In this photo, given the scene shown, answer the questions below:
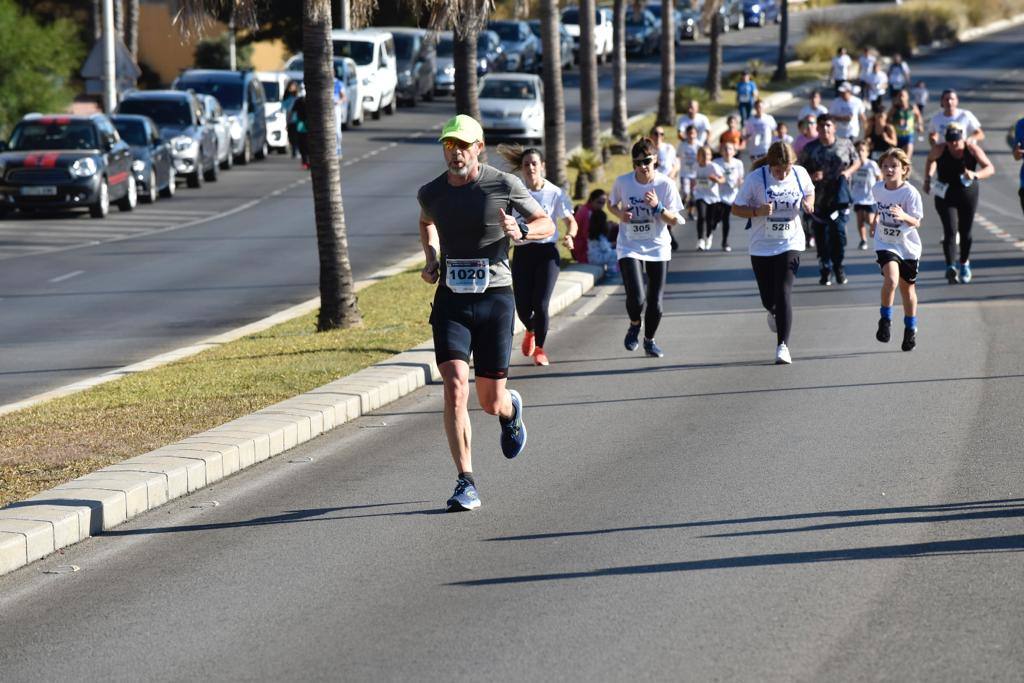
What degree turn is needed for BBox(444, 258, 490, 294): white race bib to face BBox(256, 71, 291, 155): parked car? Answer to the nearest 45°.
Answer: approximately 180°

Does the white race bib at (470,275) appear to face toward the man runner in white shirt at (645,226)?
no

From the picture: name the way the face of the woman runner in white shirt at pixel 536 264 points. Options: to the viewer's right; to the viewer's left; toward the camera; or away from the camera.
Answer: toward the camera

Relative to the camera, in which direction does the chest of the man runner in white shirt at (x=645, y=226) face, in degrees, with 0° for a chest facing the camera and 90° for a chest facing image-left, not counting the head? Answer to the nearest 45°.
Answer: approximately 0°

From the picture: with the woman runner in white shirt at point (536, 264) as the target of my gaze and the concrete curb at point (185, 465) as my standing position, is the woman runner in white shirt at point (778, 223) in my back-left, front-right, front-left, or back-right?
front-right

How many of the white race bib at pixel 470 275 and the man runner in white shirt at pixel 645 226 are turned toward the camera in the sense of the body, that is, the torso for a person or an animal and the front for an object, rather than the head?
2

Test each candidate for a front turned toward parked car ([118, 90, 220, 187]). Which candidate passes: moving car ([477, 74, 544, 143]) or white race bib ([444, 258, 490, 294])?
moving car ([477, 74, 544, 143])

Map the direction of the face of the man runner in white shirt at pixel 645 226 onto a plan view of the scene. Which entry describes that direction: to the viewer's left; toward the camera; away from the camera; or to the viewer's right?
toward the camera

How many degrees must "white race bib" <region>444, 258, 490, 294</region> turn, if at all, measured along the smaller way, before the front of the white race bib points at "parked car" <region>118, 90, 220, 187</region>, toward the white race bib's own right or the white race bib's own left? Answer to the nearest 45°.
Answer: approximately 180°

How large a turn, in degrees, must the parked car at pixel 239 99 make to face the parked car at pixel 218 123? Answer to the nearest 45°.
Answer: approximately 45° to its left

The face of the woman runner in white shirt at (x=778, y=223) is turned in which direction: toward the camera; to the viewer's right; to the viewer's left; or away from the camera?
toward the camera

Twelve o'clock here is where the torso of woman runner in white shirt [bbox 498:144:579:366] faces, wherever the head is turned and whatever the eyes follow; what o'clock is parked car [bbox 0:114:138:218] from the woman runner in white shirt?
The parked car is roughly at 5 o'clock from the woman runner in white shirt.

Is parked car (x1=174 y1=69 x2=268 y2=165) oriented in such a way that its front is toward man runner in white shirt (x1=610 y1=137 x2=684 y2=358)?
no

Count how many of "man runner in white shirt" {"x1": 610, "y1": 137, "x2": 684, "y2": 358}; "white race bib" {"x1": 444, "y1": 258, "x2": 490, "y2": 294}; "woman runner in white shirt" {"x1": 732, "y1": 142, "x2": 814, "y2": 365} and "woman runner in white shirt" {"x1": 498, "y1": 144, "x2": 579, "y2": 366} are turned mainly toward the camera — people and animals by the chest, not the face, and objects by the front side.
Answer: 4

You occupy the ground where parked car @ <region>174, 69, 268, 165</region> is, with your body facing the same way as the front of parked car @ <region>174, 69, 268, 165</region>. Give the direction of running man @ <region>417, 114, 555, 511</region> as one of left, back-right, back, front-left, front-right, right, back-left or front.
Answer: front-left

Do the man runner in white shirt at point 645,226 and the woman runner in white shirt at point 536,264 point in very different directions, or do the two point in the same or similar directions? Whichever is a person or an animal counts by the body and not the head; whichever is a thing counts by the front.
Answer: same or similar directions

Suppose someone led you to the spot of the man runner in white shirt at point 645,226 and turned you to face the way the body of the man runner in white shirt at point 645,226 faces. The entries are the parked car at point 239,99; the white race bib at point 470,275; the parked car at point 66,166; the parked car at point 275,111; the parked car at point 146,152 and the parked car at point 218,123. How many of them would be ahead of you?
1

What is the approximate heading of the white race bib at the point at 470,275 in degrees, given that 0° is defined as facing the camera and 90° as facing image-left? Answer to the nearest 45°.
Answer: approximately 0°

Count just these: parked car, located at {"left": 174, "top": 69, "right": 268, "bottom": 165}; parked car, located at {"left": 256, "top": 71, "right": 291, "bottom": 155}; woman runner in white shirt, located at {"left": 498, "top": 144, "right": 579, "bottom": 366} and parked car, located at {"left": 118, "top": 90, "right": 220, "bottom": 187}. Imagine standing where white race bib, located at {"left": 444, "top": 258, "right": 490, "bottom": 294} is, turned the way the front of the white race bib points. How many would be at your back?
4

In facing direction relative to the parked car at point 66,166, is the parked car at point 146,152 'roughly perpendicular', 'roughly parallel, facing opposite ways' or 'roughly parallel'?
roughly parallel
